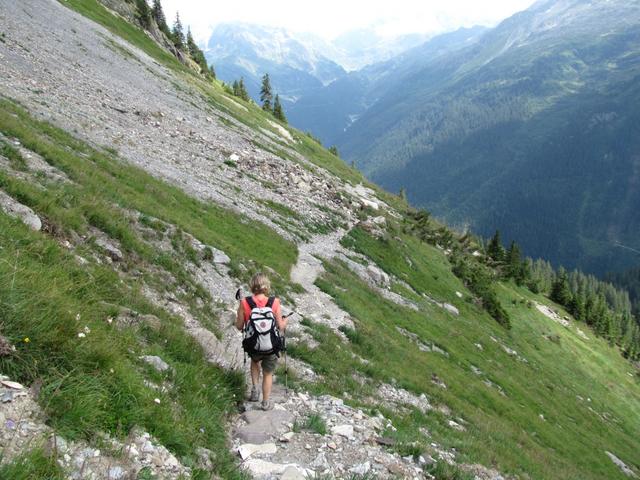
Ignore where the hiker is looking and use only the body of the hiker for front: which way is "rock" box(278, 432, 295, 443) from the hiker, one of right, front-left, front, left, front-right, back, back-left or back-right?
back-right

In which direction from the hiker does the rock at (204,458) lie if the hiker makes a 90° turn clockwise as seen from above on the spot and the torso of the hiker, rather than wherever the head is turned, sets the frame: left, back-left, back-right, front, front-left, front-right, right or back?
right

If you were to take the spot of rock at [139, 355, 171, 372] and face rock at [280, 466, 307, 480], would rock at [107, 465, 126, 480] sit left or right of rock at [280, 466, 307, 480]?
right

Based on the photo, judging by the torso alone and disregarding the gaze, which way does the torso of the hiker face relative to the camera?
away from the camera

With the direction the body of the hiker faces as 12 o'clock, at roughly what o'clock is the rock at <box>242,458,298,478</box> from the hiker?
The rock is roughly at 5 o'clock from the hiker.

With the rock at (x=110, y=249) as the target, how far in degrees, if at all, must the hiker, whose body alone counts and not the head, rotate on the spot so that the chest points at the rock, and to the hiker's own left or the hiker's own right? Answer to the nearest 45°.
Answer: approximately 45° to the hiker's own left

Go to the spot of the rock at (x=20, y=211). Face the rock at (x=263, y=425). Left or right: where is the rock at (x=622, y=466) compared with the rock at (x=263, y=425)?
left

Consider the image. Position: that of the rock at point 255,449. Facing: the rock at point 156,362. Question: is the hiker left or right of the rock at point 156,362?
right

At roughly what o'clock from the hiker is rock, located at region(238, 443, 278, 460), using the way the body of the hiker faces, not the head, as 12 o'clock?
The rock is roughly at 5 o'clock from the hiker.

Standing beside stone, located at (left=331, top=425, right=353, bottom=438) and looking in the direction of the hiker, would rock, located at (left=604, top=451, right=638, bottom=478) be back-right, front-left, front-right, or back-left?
back-right
